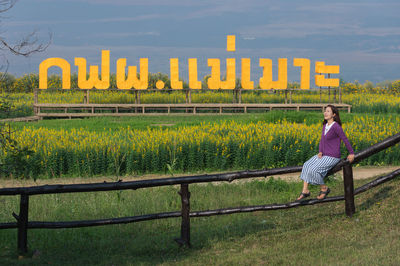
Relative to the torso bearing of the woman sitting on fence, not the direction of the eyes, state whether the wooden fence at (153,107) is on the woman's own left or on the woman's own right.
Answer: on the woman's own right

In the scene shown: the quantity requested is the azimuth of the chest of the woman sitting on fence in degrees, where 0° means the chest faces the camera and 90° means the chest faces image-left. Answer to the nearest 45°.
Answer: approximately 45°
